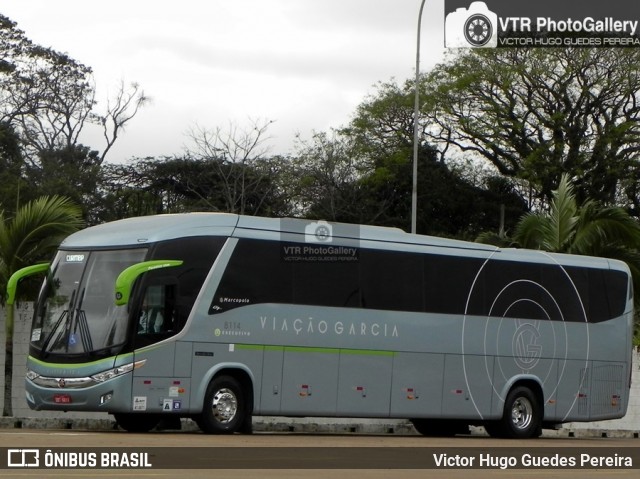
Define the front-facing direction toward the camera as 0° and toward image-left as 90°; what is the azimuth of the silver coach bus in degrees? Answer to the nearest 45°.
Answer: approximately 45°

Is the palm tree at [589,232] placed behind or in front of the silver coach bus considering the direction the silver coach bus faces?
behind
